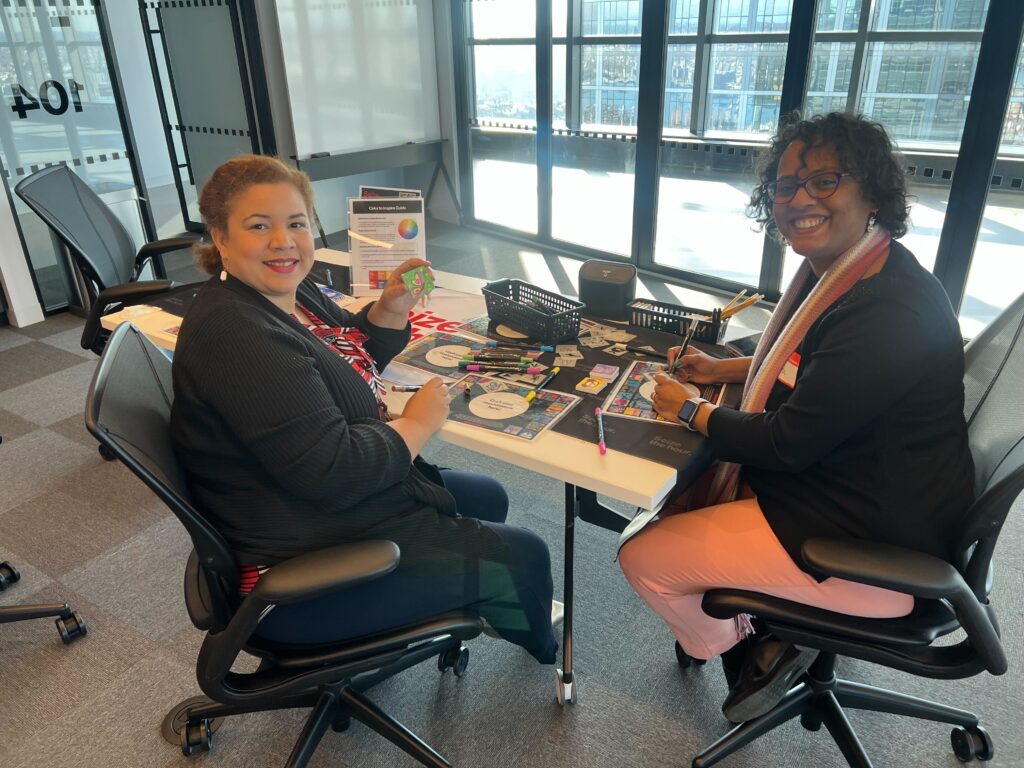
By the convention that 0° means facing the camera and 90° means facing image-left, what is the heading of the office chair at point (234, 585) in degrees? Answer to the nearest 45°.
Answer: approximately 270°

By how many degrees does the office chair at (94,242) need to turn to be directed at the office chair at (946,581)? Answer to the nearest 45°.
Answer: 0° — it already faces it

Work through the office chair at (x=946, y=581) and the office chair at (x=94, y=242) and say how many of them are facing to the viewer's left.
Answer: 1

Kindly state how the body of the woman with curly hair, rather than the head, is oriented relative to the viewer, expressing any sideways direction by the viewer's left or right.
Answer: facing to the left of the viewer

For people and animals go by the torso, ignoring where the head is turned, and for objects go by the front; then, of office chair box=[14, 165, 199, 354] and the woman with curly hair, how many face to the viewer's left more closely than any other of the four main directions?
1

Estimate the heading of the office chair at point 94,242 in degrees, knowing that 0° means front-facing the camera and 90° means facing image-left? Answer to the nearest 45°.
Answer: approximately 315°

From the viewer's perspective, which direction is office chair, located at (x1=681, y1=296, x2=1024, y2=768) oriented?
to the viewer's left
